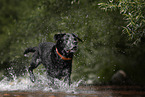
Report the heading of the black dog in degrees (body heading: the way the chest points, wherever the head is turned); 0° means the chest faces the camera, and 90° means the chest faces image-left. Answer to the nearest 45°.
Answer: approximately 315°
